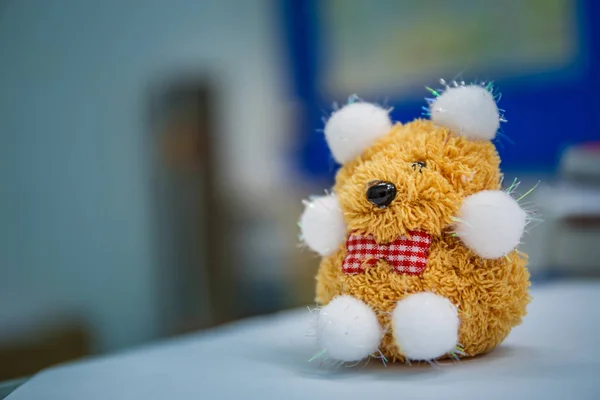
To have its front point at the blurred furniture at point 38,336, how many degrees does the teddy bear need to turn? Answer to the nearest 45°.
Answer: approximately 90° to its right

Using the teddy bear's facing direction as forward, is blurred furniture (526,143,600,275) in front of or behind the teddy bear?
behind

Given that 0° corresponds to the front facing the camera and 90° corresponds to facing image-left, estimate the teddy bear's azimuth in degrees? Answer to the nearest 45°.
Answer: approximately 45°
